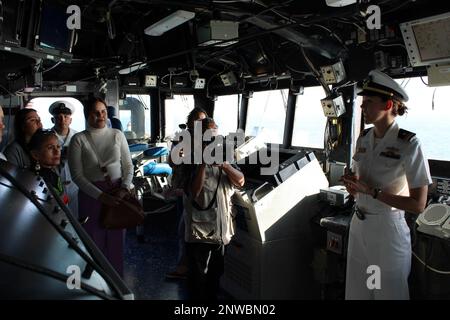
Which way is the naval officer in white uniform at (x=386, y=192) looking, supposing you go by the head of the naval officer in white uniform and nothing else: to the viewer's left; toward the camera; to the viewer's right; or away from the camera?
to the viewer's left

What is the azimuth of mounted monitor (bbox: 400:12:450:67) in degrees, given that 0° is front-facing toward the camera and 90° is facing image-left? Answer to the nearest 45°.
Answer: approximately 45°

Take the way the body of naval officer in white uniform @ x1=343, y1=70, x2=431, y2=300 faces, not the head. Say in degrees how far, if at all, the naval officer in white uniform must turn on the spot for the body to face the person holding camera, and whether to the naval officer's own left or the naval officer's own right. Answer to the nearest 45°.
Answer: approximately 45° to the naval officer's own right

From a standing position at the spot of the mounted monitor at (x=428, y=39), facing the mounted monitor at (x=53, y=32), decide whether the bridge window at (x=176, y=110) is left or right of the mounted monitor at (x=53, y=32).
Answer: right

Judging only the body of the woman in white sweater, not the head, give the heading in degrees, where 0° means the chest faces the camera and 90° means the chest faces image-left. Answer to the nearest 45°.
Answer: approximately 315°

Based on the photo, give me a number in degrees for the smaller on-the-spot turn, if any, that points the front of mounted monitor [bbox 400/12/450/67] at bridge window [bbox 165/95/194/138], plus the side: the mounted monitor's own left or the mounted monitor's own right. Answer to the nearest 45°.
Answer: approximately 90° to the mounted monitor's own right

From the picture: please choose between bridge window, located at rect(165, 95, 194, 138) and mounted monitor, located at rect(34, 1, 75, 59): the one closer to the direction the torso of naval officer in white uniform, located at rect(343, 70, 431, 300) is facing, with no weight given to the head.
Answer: the mounted monitor

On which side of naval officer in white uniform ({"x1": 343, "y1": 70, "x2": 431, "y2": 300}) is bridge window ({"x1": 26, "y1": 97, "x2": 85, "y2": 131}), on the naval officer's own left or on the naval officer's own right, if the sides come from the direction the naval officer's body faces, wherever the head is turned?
on the naval officer's own right
